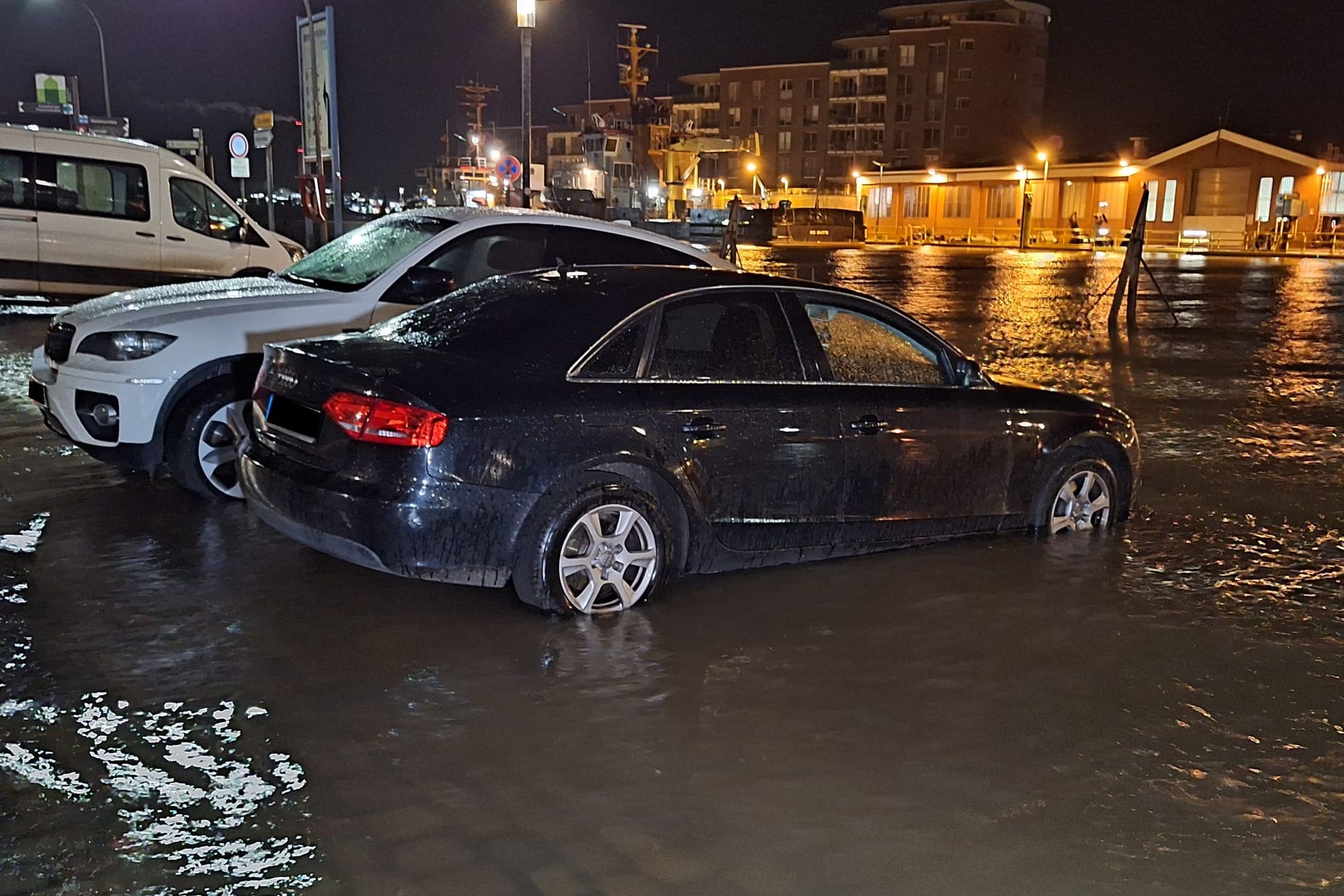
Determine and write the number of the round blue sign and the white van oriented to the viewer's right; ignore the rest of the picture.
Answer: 1

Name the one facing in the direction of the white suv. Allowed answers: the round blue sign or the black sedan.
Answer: the round blue sign

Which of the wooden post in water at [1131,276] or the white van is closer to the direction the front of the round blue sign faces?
the white van

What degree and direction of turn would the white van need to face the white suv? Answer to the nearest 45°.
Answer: approximately 90° to its right

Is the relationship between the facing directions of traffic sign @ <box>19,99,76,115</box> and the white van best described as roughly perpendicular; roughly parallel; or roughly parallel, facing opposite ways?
roughly perpendicular

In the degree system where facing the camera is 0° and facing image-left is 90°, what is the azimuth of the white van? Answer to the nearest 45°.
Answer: approximately 270°

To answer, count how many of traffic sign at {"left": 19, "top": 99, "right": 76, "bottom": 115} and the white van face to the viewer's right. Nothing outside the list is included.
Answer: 1

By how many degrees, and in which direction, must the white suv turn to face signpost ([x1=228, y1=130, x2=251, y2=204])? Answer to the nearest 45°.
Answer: approximately 135° to its right
